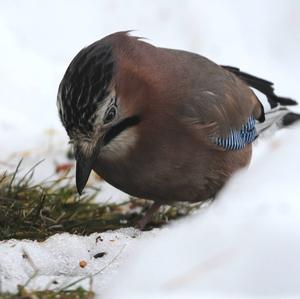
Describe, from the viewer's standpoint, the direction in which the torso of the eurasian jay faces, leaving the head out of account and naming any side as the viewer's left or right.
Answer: facing the viewer and to the left of the viewer
